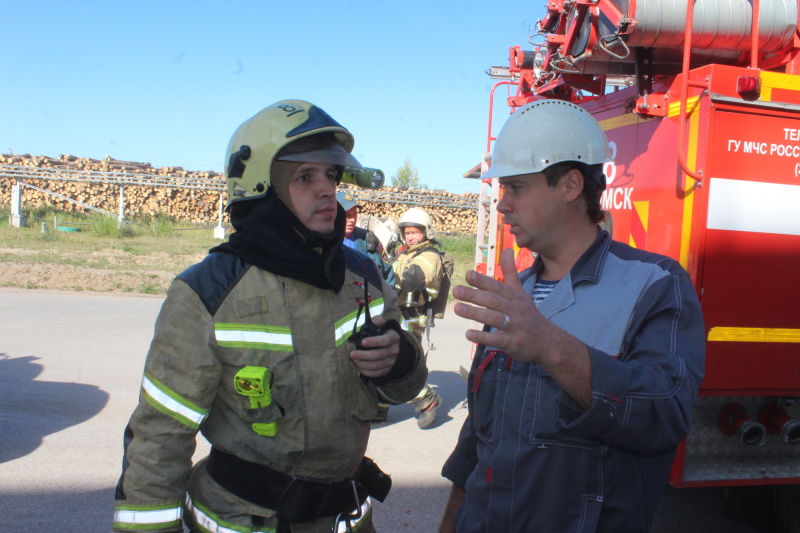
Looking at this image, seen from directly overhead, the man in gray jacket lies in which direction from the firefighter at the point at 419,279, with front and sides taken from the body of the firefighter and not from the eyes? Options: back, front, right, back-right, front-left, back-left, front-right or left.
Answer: front-left

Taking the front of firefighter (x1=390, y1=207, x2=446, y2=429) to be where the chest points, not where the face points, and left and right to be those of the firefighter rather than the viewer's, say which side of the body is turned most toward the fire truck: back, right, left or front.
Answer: left

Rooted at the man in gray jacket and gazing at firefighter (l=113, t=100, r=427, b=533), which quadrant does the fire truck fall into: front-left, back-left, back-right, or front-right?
back-right

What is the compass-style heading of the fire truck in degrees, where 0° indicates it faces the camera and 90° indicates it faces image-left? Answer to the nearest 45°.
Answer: approximately 135°

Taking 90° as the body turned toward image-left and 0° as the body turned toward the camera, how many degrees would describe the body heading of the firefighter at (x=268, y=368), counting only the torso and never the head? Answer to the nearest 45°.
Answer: approximately 315°

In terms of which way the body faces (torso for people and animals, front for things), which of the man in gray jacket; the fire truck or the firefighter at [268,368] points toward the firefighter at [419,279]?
the fire truck

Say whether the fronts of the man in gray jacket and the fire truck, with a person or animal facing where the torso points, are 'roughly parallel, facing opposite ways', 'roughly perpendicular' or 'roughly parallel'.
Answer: roughly perpendicular

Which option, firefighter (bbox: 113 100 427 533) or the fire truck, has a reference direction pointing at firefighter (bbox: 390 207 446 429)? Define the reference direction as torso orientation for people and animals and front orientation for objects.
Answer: the fire truck

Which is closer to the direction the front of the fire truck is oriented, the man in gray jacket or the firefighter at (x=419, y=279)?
the firefighter

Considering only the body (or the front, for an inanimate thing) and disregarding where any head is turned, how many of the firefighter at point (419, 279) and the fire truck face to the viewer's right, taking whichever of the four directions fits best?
0

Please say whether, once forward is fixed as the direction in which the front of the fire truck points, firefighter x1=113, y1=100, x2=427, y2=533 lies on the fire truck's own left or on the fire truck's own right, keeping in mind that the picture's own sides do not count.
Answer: on the fire truck's own left

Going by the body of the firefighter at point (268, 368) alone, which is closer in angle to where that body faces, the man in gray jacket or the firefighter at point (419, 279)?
the man in gray jacket

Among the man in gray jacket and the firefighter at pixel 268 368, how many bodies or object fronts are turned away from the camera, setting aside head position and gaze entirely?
0

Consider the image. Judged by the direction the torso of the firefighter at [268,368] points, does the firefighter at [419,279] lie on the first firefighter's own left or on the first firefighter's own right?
on the first firefighter's own left
